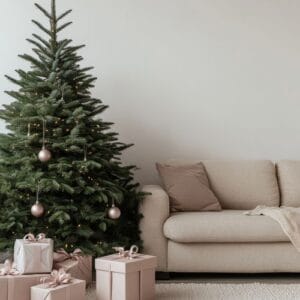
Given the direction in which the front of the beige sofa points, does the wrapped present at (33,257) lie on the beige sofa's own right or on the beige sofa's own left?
on the beige sofa's own right

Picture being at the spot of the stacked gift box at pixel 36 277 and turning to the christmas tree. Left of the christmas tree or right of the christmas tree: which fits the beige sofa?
right

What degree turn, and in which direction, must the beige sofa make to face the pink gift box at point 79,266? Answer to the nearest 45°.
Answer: approximately 45° to its right

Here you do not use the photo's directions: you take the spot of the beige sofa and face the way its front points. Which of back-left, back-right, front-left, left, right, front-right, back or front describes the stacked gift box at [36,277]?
front-right

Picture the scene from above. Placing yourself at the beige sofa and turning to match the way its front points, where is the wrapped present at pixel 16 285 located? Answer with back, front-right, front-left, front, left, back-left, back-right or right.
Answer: front-right

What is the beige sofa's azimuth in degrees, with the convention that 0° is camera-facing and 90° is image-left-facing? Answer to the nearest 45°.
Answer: approximately 0°

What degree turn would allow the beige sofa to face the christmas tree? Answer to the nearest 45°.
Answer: approximately 90° to its right

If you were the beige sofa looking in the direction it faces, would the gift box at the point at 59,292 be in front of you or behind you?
in front

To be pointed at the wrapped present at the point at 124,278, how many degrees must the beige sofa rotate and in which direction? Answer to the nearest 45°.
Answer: approximately 45° to its right
